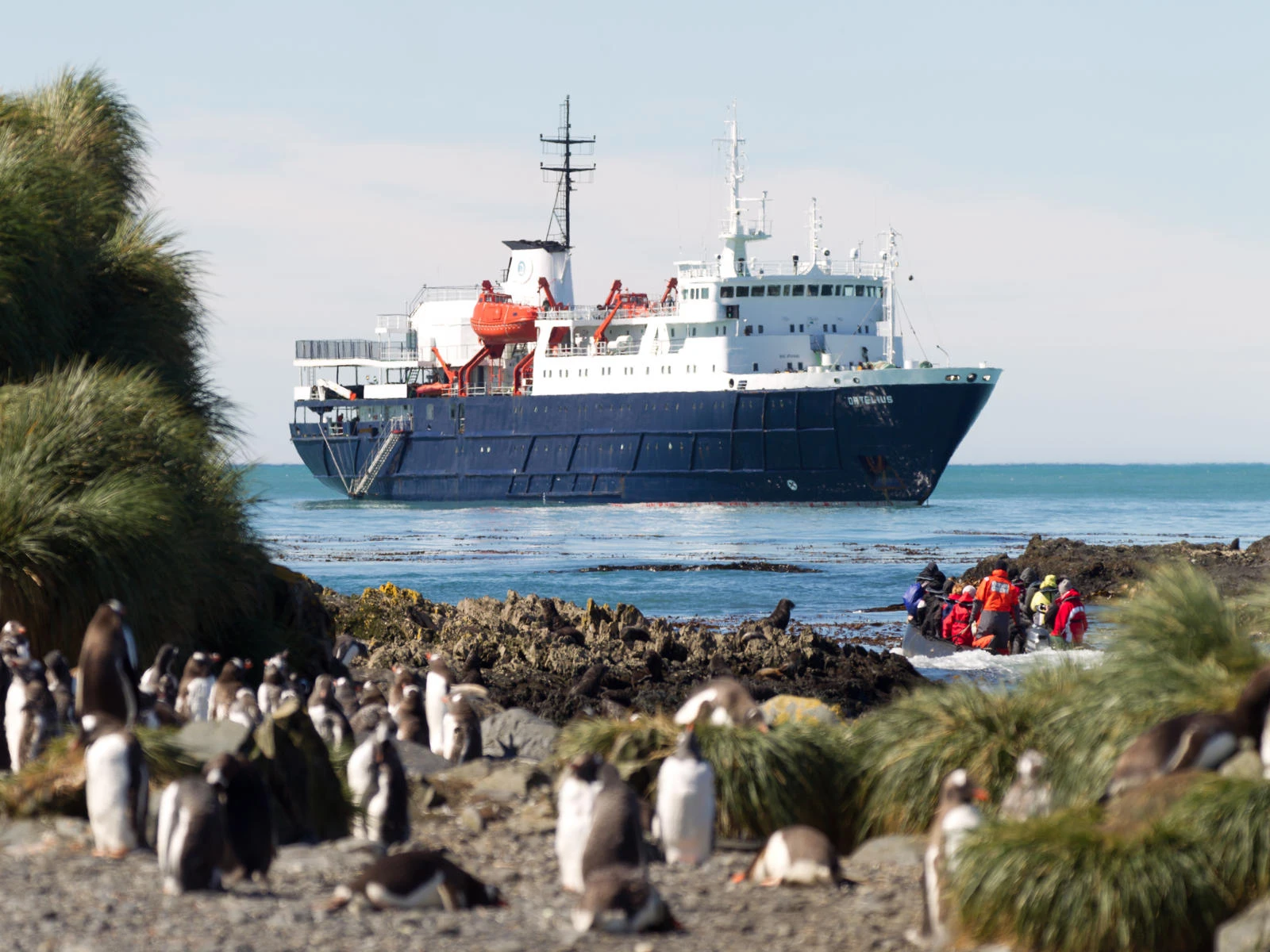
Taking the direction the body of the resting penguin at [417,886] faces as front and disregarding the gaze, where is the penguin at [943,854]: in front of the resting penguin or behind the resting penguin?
in front

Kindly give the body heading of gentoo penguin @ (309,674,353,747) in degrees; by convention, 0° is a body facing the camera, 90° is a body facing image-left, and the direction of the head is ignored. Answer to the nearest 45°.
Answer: approximately 45°

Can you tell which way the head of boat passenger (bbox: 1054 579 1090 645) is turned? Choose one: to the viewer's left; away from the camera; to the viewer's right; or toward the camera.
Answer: to the viewer's left

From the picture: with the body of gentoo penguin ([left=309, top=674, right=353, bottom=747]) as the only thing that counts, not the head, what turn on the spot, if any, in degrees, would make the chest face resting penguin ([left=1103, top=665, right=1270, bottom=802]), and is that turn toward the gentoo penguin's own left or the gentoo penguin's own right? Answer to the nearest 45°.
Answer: approximately 90° to the gentoo penguin's own left

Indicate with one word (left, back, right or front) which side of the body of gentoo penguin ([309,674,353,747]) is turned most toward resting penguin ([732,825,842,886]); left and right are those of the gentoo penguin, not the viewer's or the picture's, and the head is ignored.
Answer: left

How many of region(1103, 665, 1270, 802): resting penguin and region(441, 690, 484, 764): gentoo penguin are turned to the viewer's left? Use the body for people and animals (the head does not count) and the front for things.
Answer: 1

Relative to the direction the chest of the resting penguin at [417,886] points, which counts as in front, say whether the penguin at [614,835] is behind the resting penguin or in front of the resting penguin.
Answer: in front
